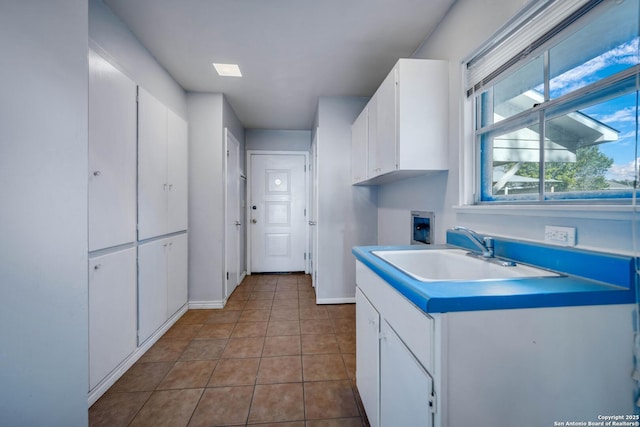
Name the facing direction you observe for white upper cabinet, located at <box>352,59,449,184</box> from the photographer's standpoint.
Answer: facing to the left of the viewer

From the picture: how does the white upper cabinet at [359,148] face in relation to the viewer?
to the viewer's left

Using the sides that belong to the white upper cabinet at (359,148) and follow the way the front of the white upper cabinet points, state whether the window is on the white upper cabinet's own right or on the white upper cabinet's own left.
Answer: on the white upper cabinet's own left

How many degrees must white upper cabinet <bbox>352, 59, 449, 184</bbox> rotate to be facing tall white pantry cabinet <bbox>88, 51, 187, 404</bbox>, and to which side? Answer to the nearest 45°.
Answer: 0° — it already faces it

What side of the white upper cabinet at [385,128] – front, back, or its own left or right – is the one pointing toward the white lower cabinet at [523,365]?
left

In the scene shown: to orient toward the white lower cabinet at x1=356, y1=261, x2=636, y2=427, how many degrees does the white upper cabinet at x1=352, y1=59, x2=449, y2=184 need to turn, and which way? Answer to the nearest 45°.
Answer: approximately 90° to its left

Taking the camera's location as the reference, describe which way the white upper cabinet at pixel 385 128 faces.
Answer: facing to the left of the viewer
